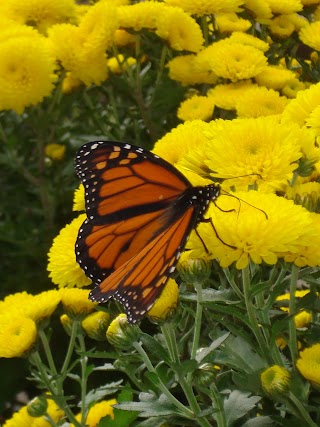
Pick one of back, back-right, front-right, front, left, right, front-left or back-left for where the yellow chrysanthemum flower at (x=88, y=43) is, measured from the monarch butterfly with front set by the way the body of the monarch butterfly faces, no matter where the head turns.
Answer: left

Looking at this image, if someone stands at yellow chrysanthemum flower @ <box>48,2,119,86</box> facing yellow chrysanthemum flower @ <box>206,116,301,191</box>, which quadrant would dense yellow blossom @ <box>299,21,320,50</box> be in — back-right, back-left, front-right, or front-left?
front-left

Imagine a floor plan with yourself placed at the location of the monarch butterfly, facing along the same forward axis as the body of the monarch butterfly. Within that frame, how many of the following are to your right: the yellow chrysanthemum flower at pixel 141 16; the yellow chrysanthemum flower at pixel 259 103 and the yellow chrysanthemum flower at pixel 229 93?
0

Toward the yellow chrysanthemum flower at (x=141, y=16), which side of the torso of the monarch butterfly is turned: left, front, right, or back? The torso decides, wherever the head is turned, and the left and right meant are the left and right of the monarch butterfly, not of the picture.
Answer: left

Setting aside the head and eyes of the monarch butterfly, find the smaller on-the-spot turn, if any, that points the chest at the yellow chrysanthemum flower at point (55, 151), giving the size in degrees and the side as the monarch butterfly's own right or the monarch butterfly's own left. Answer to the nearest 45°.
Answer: approximately 90° to the monarch butterfly's own left

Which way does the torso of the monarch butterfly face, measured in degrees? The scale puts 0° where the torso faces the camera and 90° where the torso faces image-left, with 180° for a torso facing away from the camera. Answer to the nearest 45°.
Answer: approximately 270°

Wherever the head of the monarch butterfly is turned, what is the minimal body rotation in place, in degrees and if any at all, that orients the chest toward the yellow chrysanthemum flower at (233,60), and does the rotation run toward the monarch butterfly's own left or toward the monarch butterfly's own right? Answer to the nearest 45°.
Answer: approximately 90° to the monarch butterfly's own left
